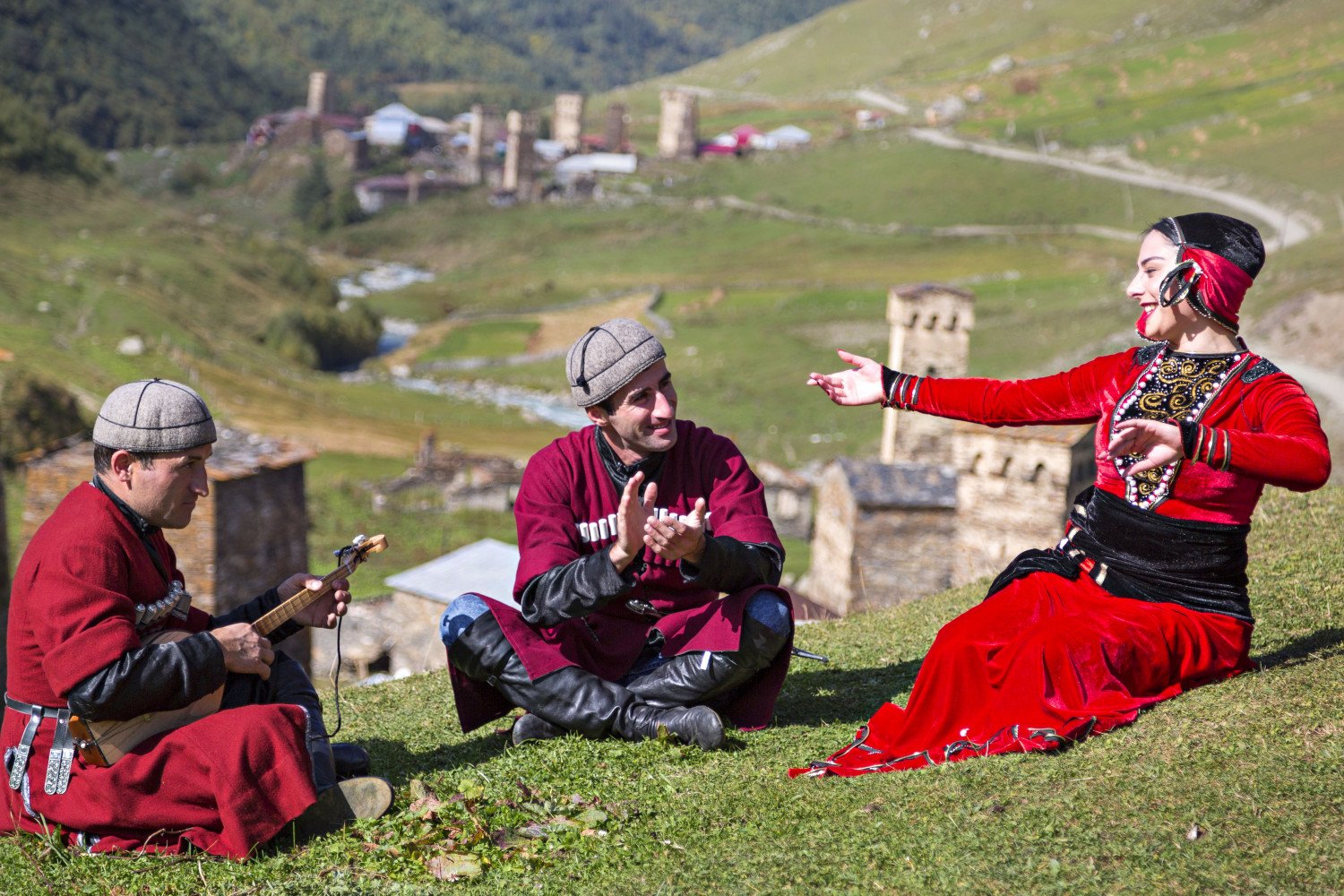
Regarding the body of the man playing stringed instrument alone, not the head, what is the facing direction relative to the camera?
to the viewer's right

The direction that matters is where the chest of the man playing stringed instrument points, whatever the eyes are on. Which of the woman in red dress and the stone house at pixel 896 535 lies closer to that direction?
the woman in red dress

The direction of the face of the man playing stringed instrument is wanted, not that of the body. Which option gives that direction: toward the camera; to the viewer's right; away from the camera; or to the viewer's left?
to the viewer's right

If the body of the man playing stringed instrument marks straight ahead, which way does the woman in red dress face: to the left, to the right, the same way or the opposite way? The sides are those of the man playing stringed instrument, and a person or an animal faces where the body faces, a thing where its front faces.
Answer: the opposite way

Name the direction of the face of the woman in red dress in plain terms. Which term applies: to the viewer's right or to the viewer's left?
to the viewer's left

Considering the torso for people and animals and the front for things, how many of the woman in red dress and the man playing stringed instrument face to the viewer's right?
1

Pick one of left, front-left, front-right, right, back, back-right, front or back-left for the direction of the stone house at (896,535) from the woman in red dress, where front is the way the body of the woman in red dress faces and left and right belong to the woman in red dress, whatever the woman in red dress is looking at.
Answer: back-right

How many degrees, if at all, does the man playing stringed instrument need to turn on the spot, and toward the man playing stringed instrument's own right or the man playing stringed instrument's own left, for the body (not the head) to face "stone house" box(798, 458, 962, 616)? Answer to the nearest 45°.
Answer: approximately 45° to the man playing stringed instrument's own left
